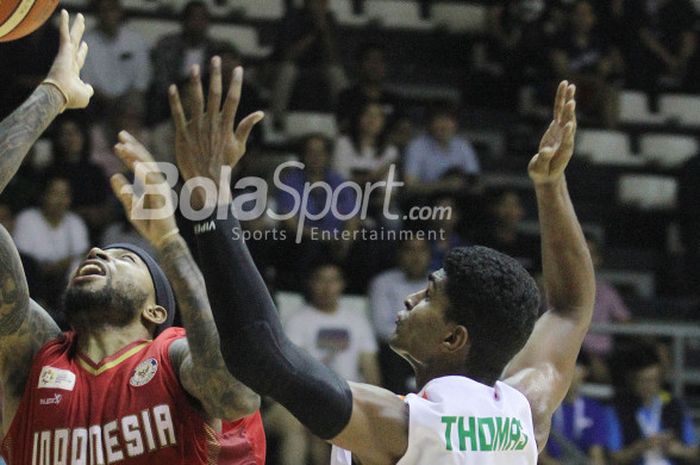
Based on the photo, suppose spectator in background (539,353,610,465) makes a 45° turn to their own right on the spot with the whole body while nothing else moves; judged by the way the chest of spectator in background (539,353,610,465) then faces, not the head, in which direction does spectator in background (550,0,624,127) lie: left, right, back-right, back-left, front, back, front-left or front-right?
back-right

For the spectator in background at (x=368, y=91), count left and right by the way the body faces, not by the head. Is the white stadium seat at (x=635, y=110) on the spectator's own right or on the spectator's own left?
on the spectator's own left

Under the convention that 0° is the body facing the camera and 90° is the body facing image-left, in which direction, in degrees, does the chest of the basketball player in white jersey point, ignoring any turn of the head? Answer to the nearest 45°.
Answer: approximately 135°

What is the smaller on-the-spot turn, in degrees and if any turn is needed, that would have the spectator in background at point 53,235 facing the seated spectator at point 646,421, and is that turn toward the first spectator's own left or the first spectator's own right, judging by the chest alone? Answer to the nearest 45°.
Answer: approximately 90° to the first spectator's own left

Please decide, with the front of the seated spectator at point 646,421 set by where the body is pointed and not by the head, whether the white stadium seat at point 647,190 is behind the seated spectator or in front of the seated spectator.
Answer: behind

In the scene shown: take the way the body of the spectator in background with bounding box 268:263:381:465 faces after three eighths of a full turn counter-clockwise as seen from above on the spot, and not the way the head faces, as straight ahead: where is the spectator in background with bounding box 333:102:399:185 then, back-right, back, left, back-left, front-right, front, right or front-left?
front-left

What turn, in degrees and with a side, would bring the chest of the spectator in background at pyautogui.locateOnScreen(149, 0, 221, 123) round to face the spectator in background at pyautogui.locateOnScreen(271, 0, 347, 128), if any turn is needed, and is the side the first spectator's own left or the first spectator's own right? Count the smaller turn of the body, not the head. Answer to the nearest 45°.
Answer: approximately 135° to the first spectator's own left

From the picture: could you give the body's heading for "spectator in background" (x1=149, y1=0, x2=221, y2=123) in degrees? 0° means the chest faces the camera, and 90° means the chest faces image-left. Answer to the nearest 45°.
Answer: approximately 0°

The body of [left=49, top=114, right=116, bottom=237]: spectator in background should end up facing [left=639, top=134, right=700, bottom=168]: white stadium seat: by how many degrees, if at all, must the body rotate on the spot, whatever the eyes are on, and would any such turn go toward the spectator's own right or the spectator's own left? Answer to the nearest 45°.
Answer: approximately 90° to the spectator's own left

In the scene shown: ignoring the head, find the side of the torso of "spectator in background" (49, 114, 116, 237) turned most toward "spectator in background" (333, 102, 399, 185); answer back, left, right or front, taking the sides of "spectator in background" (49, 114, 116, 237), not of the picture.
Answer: left

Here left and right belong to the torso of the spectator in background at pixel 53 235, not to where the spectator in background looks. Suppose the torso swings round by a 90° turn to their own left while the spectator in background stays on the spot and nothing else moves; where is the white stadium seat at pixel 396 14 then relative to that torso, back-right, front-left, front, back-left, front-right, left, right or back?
front-left

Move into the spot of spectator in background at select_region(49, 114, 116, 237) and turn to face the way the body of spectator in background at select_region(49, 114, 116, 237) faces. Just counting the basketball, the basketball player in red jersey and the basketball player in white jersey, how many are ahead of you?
3
